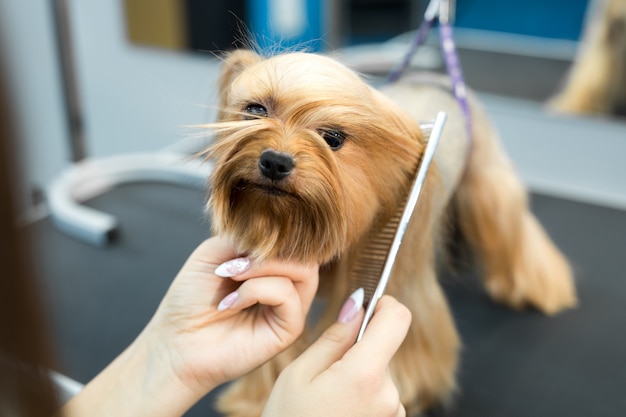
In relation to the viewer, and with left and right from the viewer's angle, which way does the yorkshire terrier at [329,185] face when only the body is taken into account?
facing the viewer and to the left of the viewer
